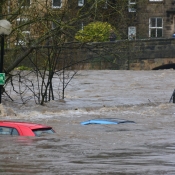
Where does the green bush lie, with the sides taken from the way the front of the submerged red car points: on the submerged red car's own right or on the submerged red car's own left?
on the submerged red car's own right

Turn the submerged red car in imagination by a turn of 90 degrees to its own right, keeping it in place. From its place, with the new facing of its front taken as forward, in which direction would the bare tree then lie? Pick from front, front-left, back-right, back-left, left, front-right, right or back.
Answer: front-left

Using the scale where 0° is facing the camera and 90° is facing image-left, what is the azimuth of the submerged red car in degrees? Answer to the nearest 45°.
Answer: approximately 135°
